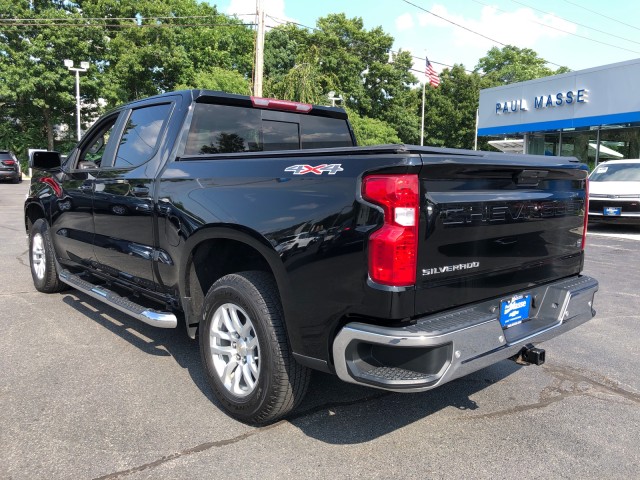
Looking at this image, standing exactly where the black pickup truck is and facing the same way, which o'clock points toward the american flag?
The american flag is roughly at 2 o'clock from the black pickup truck.

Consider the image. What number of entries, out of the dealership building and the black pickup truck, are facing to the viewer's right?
0

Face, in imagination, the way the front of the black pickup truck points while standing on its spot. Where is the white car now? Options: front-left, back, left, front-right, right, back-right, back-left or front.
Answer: right

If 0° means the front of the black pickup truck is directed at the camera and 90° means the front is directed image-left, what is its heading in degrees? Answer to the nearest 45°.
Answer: approximately 135°

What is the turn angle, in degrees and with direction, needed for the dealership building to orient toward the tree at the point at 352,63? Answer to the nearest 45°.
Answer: approximately 90° to its right

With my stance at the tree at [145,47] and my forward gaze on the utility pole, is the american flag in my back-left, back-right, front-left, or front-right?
front-left

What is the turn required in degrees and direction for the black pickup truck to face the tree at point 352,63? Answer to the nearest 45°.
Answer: approximately 45° to its right

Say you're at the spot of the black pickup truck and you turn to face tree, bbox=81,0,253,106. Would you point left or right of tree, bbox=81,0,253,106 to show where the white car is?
right

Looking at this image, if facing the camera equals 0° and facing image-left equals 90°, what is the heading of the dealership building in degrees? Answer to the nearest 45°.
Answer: approximately 45°

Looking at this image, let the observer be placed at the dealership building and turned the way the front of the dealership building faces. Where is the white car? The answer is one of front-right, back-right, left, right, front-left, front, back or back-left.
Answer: front-left

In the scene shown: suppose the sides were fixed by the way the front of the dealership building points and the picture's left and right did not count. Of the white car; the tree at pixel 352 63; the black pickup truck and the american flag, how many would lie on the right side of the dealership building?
2

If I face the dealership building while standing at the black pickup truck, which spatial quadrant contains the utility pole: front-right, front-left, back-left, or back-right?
front-left

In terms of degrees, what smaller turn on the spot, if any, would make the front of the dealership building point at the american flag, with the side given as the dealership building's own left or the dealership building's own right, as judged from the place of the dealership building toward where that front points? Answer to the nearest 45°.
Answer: approximately 90° to the dealership building's own right

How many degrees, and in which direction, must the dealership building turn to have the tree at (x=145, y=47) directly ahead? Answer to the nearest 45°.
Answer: approximately 45° to its right
